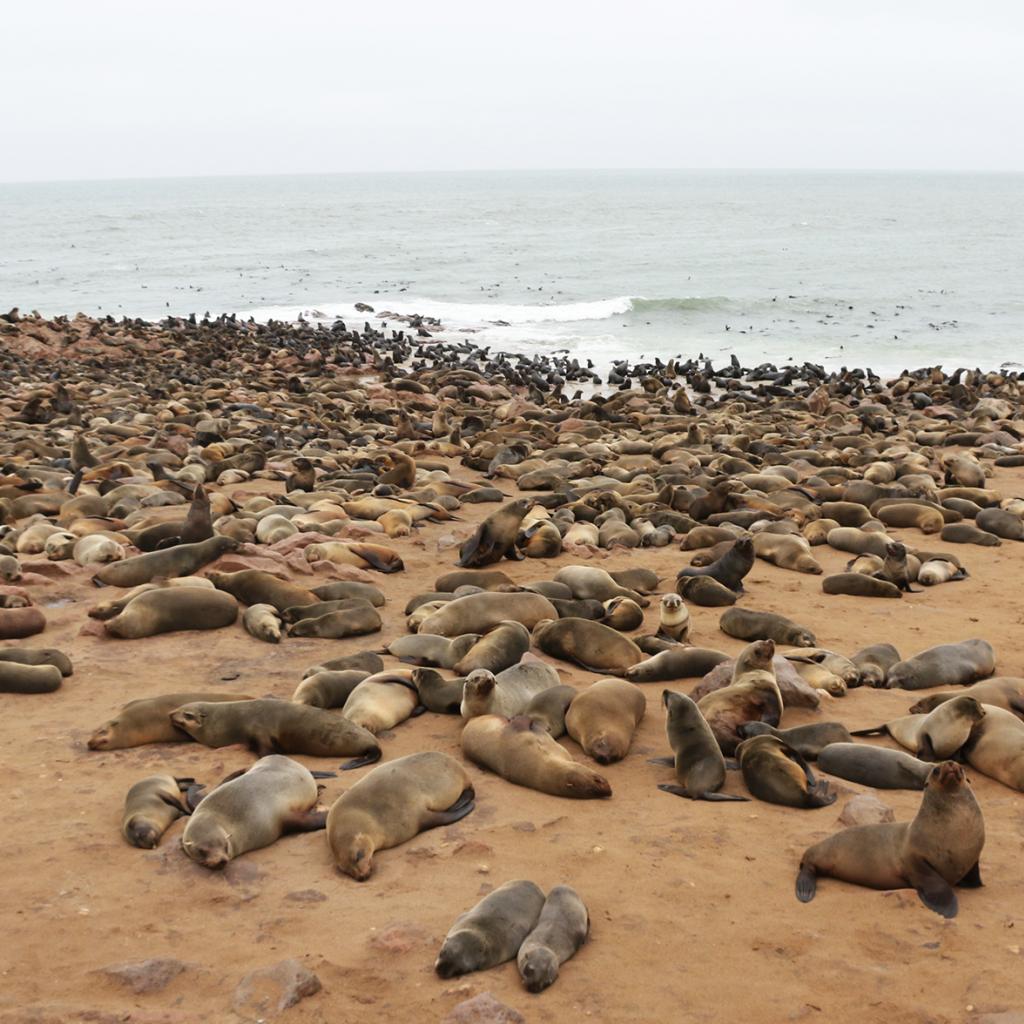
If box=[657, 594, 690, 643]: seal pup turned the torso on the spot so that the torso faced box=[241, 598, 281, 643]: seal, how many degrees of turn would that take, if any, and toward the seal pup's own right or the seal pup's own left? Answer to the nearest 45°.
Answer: approximately 90° to the seal pup's own right

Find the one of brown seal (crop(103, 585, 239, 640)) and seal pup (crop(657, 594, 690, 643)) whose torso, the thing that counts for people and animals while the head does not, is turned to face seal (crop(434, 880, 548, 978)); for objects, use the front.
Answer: the seal pup

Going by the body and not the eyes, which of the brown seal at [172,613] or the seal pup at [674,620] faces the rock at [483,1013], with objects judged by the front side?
the seal pup

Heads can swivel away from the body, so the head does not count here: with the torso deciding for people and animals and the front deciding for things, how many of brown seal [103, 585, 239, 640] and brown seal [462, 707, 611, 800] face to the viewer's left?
1

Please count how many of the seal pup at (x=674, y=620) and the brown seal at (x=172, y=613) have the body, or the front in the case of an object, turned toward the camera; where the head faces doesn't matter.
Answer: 1

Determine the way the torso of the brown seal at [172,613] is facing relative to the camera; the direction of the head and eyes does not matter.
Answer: to the viewer's left

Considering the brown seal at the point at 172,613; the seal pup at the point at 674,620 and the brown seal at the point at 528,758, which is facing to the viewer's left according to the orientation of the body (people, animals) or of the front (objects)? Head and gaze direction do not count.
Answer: the brown seal at the point at 172,613

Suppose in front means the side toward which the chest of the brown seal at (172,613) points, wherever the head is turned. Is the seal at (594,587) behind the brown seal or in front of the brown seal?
behind
